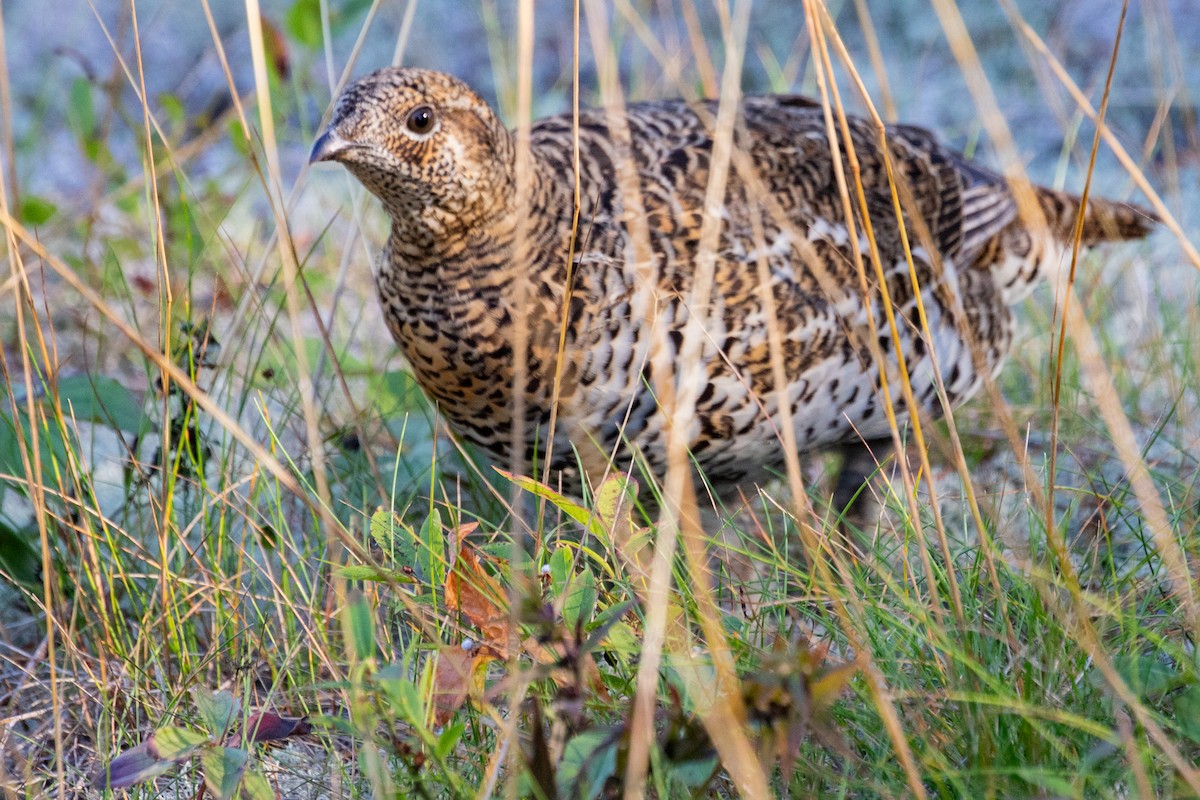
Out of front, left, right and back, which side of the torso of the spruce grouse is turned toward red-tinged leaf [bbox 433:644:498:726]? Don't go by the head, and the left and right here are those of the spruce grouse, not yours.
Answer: left

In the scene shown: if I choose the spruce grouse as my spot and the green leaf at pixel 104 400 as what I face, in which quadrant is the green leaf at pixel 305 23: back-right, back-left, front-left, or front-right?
front-right

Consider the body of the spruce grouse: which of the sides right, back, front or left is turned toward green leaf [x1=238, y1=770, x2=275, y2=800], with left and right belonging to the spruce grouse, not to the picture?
left

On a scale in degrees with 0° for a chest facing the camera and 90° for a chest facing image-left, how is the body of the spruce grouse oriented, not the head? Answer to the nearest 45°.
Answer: approximately 90°

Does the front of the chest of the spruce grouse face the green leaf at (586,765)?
no

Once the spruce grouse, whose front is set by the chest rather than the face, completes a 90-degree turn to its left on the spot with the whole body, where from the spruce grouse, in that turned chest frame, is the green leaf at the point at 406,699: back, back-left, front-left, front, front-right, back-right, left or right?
front

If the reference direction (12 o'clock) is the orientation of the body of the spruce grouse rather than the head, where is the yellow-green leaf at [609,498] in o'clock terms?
The yellow-green leaf is roughly at 9 o'clock from the spruce grouse.

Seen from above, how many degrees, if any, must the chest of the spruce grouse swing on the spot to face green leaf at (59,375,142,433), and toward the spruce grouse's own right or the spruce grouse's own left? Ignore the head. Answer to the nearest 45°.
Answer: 0° — it already faces it

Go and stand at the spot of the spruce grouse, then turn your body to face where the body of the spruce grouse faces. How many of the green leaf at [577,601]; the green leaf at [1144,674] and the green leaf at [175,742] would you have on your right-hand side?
0

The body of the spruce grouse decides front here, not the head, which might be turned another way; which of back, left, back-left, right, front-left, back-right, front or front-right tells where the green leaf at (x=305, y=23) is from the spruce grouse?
front-right
